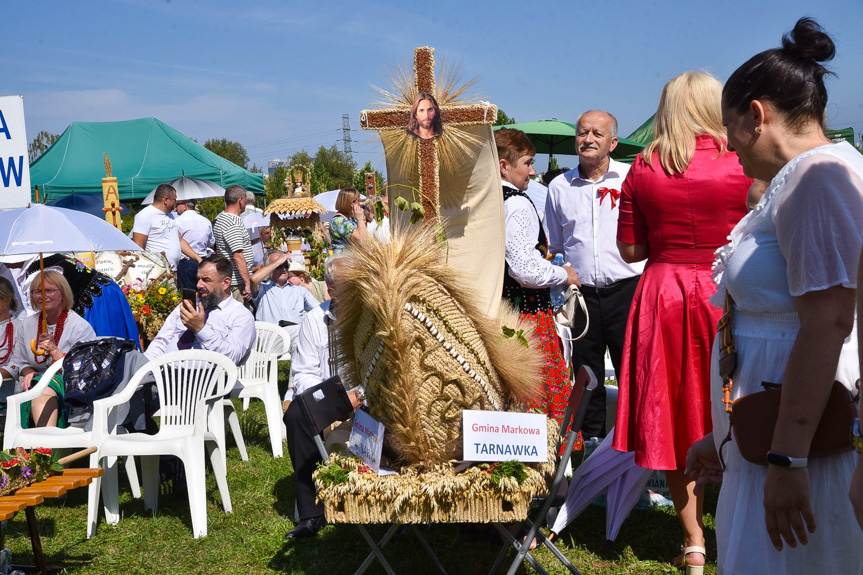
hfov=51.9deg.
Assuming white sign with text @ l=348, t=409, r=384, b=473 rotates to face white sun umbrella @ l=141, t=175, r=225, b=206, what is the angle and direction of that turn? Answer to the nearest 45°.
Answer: approximately 135° to its right

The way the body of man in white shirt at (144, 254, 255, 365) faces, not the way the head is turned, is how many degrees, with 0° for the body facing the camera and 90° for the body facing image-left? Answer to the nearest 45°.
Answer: approximately 45°

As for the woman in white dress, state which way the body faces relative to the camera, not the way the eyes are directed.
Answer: to the viewer's left

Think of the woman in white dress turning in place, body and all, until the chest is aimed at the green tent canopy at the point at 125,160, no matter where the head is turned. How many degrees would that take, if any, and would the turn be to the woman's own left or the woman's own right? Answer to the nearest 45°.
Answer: approximately 45° to the woman's own right

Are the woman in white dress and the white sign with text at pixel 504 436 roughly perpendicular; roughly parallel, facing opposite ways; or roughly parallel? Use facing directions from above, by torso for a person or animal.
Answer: roughly perpendicular

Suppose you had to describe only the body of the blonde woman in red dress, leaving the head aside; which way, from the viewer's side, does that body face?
away from the camera

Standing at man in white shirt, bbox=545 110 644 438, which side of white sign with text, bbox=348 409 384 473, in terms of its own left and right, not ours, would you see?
back

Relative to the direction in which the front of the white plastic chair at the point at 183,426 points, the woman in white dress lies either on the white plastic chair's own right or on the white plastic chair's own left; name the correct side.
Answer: on the white plastic chair's own left

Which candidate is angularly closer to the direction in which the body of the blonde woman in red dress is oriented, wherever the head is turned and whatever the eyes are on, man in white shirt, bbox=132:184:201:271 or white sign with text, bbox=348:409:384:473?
the man in white shirt

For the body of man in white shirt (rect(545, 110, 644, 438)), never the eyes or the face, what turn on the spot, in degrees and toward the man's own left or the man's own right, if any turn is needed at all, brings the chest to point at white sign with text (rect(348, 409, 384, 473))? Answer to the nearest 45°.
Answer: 0° — they already face it
